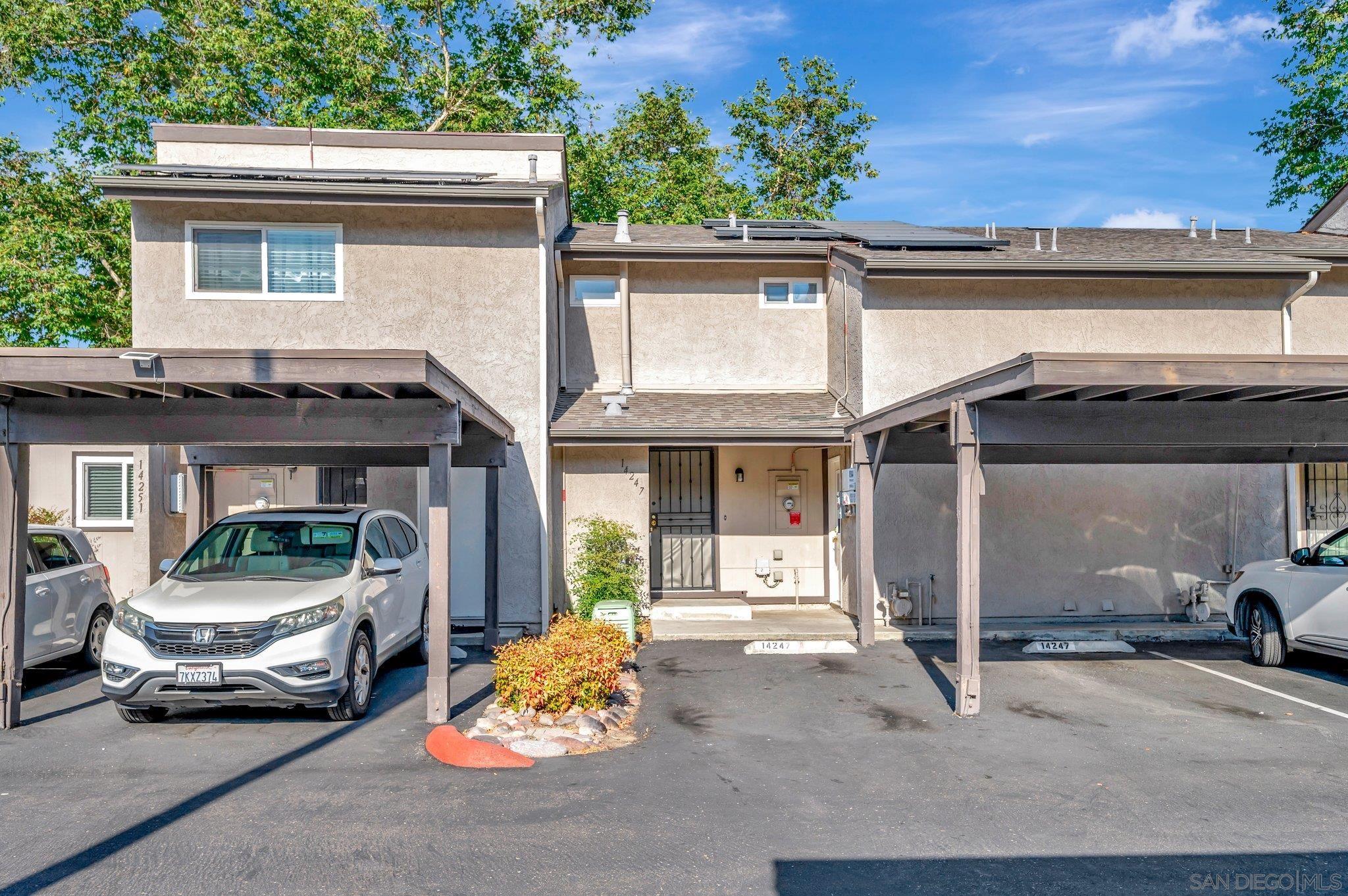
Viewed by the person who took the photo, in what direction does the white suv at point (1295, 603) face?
facing away from the viewer and to the left of the viewer

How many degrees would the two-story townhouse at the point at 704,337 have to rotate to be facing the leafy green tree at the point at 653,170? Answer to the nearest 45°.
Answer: approximately 180°

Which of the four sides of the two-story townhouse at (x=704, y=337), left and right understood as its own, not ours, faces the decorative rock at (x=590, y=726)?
front

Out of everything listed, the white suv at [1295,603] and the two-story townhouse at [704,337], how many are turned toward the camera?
1

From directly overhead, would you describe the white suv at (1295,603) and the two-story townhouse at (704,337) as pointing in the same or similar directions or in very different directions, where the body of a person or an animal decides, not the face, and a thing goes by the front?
very different directions

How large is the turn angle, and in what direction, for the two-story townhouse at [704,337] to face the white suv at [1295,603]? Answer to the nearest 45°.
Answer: approximately 45° to its left

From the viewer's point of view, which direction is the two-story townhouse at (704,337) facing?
toward the camera

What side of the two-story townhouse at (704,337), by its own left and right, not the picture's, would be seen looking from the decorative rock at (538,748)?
front

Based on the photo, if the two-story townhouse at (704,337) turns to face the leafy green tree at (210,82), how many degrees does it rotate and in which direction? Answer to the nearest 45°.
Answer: approximately 135° to its right
